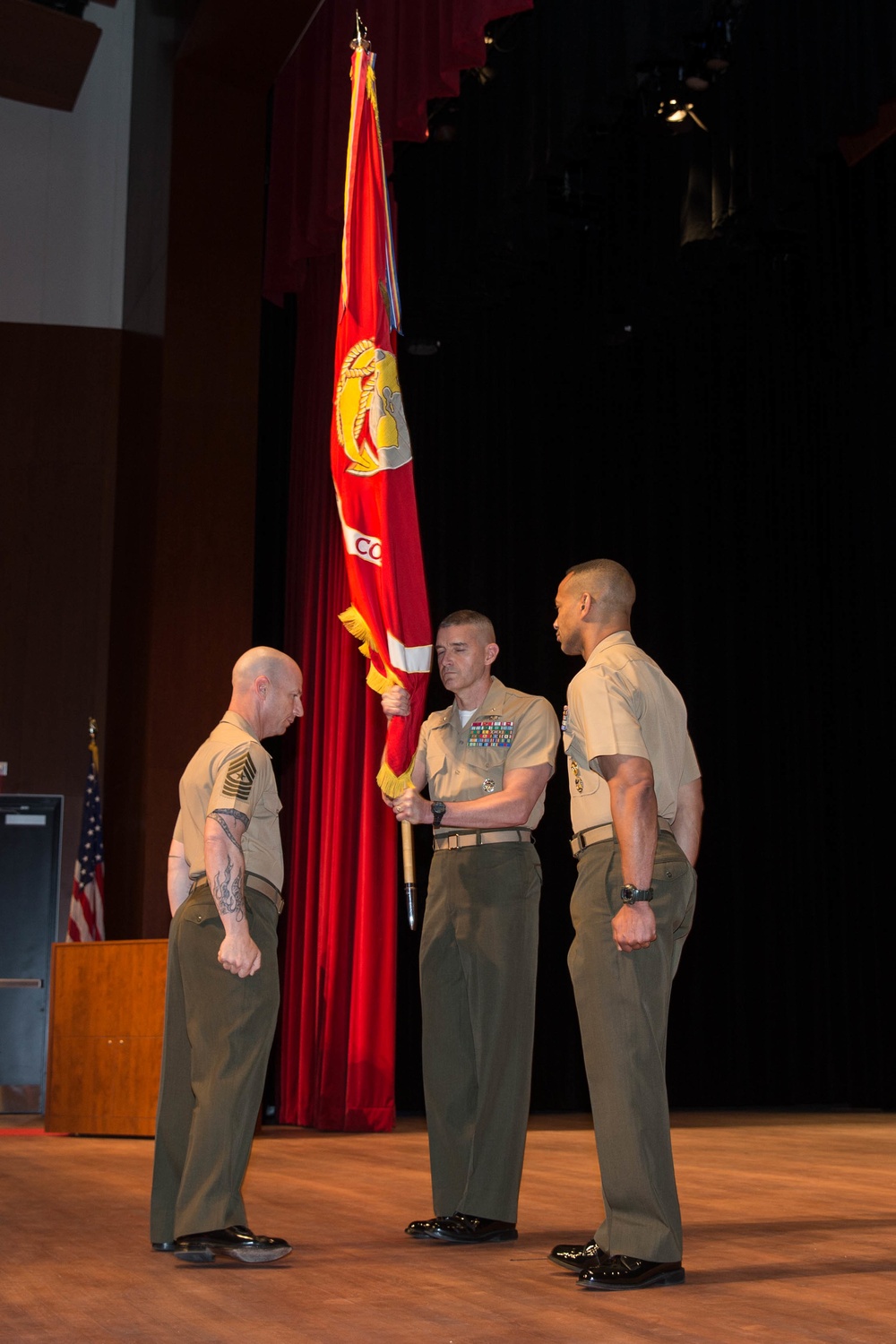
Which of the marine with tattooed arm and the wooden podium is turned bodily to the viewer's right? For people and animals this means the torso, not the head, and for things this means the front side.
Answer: the marine with tattooed arm

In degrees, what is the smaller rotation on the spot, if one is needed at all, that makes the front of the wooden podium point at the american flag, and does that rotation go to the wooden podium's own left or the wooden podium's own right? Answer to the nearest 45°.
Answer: approximately 180°

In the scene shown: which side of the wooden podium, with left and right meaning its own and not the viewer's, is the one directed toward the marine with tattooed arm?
front

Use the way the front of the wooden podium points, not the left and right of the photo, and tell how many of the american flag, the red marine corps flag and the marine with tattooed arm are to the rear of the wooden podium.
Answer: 1

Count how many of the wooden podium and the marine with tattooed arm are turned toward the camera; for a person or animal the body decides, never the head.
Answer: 1

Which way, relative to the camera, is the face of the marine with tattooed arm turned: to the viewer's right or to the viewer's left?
to the viewer's right

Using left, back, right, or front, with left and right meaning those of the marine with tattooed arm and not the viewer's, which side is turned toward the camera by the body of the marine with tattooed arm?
right

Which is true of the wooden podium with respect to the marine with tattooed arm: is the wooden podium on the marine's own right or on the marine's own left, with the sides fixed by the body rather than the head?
on the marine's own left

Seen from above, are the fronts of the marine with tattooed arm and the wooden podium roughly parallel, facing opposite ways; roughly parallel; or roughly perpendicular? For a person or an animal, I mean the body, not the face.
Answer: roughly perpendicular

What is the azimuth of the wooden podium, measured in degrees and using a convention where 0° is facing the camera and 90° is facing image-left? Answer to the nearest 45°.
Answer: approximately 0°
